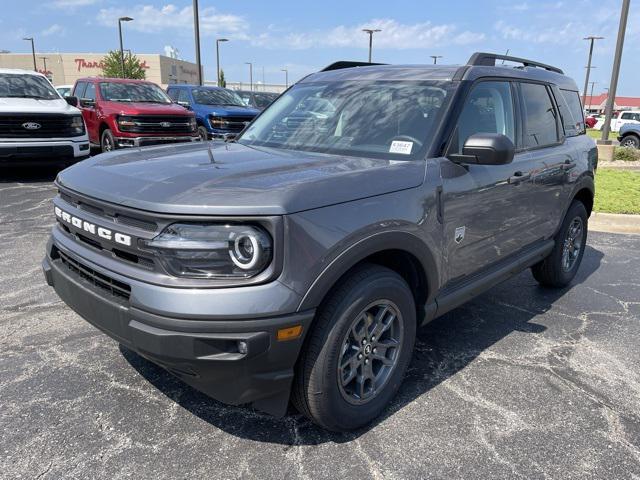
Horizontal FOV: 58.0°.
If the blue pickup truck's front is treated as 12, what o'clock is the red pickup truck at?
The red pickup truck is roughly at 3 o'clock from the blue pickup truck.

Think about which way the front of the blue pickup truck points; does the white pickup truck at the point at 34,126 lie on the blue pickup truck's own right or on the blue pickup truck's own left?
on the blue pickup truck's own right

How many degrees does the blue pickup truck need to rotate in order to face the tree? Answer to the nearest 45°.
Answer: approximately 135° to its left

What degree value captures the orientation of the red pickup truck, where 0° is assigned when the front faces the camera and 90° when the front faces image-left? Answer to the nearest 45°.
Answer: approximately 315°

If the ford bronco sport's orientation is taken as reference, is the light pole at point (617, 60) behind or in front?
behind

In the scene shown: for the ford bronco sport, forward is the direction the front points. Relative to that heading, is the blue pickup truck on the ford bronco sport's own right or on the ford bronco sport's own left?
on the ford bronco sport's own right

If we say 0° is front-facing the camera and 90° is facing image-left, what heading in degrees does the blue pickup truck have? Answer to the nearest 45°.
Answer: approximately 315°
